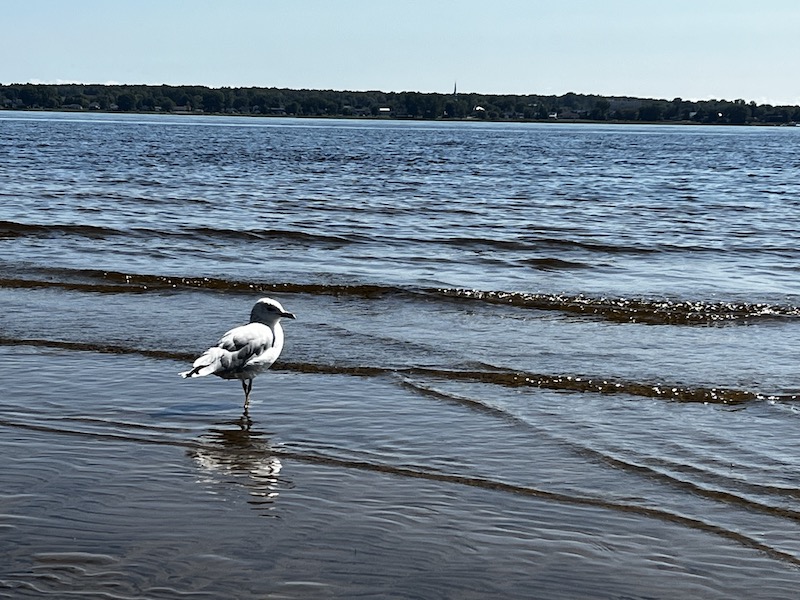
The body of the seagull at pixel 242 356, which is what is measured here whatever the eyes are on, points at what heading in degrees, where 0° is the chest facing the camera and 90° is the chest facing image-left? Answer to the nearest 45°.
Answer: approximately 270°
